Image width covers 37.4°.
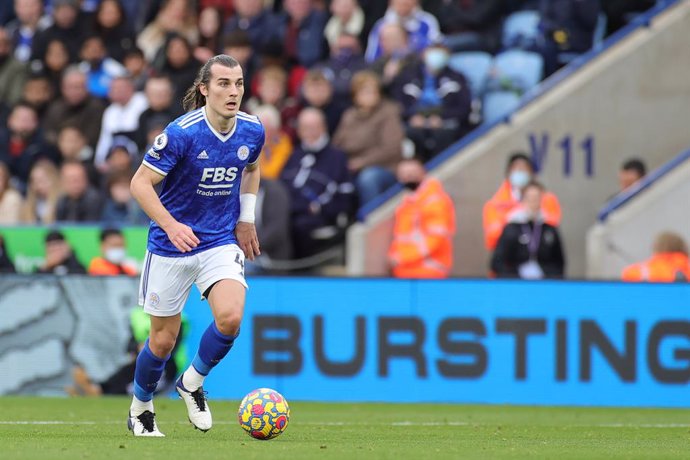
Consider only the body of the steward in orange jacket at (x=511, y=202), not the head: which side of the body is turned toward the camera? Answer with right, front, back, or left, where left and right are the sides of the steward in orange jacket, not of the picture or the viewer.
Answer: front

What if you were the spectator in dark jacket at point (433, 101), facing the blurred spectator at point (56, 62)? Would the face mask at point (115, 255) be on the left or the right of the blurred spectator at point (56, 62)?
left

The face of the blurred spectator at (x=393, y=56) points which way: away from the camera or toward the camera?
toward the camera

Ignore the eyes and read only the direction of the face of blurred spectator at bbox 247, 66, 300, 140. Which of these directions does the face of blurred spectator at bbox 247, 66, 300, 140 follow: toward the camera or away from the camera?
toward the camera

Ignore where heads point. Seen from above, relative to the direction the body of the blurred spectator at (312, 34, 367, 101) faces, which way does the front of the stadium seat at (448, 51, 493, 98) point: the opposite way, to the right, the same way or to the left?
the same way

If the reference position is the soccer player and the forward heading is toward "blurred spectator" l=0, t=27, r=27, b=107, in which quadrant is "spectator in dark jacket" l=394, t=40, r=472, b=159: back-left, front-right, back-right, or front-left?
front-right

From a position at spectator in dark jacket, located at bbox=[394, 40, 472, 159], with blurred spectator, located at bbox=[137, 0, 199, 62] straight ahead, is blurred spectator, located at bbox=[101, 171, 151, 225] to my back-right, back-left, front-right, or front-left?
front-left

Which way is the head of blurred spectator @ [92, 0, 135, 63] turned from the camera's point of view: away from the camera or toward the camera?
toward the camera

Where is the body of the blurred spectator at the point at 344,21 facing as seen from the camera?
toward the camera

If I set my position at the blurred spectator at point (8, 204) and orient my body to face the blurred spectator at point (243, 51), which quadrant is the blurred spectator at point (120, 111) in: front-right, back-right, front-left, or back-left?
front-left

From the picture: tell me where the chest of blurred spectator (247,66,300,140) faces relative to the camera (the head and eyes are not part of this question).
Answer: toward the camera

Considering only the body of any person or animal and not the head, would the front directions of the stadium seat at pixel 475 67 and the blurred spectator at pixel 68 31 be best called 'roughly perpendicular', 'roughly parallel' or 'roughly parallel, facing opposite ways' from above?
roughly parallel

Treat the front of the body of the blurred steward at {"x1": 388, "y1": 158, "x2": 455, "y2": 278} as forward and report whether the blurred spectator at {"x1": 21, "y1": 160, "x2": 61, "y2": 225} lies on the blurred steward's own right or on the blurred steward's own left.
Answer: on the blurred steward's own right
